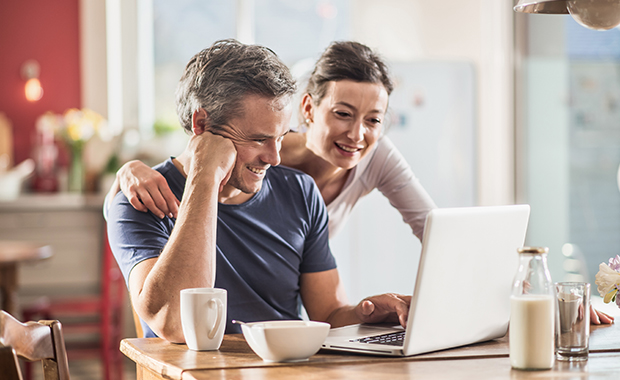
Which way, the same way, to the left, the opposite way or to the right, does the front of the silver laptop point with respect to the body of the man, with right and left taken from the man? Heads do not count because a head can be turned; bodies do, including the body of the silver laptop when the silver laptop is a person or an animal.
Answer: the opposite way

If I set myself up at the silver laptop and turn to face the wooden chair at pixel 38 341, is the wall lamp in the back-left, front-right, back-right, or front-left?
front-right

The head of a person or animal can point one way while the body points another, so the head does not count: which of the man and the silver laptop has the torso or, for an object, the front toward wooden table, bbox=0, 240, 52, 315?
the silver laptop

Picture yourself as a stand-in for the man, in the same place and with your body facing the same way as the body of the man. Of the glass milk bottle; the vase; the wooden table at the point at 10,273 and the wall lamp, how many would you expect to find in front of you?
1

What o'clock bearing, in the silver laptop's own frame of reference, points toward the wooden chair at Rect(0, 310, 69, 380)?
The wooden chair is roughly at 10 o'clock from the silver laptop.

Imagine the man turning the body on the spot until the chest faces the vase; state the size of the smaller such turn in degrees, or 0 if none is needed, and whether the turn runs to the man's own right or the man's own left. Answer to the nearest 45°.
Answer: approximately 135° to the man's own left

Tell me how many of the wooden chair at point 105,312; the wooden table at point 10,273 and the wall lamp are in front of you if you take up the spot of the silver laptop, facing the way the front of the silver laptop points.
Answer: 3

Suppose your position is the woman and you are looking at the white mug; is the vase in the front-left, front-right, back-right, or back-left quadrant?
back-right

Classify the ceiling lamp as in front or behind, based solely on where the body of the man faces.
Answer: in front

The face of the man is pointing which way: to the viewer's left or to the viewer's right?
to the viewer's right

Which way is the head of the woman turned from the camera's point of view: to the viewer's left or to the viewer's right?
to the viewer's right
